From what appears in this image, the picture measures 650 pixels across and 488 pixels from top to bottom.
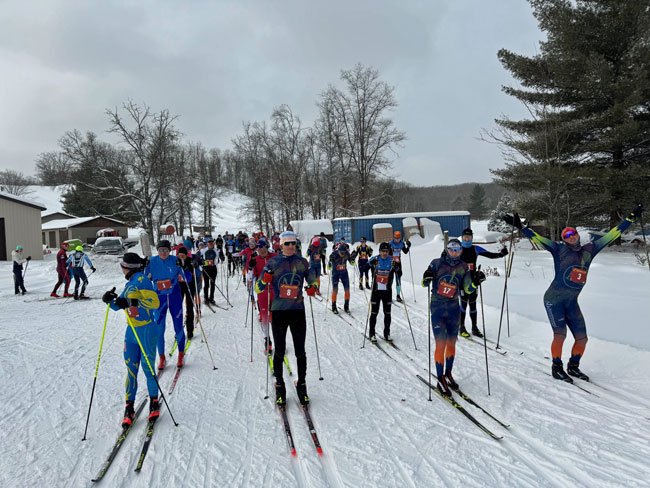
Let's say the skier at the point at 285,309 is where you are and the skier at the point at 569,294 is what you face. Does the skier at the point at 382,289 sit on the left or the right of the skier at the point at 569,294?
left

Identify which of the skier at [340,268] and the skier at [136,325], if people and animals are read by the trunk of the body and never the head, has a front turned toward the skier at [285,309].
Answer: the skier at [340,268]

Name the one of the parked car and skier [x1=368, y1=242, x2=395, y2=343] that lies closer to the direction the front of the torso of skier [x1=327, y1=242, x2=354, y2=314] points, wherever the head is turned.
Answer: the skier

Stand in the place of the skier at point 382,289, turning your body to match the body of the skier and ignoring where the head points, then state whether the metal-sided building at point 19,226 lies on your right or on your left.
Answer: on your right

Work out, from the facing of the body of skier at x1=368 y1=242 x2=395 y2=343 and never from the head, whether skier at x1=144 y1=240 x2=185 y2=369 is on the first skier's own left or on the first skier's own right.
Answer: on the first skier's own right

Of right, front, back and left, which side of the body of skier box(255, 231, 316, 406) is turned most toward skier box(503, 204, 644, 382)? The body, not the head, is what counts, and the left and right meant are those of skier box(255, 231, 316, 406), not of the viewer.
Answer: left

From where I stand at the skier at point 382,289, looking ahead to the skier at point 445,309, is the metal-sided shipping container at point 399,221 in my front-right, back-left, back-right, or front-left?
back-left

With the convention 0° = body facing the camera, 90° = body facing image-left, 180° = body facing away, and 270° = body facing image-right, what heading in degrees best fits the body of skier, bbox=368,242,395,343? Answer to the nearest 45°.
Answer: approximately 0°

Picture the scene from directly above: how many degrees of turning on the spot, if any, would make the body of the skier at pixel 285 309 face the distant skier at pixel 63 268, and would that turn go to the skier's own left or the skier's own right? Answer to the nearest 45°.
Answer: approximately 135° to the skier's own right

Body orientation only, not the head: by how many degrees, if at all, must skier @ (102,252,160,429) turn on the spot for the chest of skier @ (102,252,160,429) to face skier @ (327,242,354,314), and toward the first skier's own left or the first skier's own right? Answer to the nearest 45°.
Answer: approximately 180°
